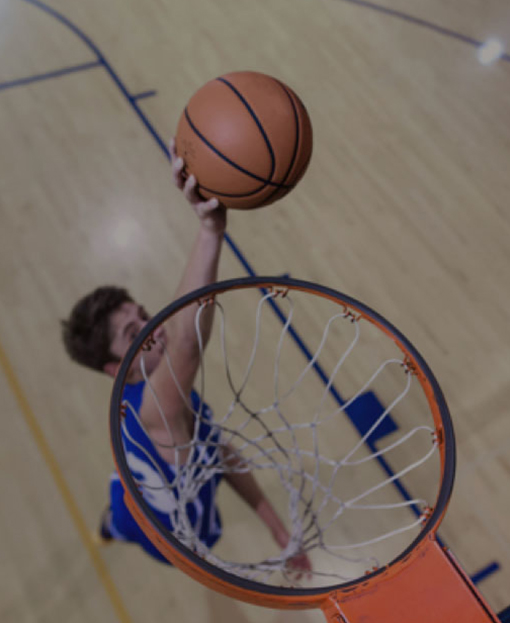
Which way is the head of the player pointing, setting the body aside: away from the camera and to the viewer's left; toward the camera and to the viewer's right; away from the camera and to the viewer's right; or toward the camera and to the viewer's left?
toward the camera and to the viewer's right

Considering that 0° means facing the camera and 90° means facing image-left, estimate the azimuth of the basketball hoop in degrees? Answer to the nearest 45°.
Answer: approximately 135°
